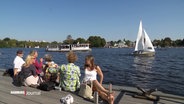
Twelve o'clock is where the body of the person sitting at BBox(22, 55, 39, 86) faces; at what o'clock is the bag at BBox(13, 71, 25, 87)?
The bag is roughly at 9 o'clock from the person sitting.

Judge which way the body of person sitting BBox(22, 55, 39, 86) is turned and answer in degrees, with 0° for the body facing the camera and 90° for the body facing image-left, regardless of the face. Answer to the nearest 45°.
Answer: approximately 225°

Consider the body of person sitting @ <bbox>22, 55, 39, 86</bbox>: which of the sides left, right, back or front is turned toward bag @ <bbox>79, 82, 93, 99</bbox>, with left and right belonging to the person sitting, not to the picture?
right

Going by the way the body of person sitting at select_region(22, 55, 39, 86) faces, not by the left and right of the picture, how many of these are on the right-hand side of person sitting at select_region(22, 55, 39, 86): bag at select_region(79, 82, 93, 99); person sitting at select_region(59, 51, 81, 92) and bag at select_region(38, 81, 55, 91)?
3

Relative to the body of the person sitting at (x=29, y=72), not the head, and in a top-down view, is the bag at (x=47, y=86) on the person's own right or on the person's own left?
on the person's own right

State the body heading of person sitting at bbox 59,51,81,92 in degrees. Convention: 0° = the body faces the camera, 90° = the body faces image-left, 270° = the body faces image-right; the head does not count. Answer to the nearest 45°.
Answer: approximately 180°

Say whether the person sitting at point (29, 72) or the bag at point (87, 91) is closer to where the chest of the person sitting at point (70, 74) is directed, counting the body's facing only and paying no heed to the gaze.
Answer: the person sitting

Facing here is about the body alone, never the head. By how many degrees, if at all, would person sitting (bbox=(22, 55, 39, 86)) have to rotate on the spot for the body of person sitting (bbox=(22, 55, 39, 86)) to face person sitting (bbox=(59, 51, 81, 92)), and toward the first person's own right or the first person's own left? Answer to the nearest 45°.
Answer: approximately 90° to the first person's own right

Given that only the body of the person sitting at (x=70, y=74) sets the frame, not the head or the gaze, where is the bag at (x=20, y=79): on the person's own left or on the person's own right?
on the person's own left
